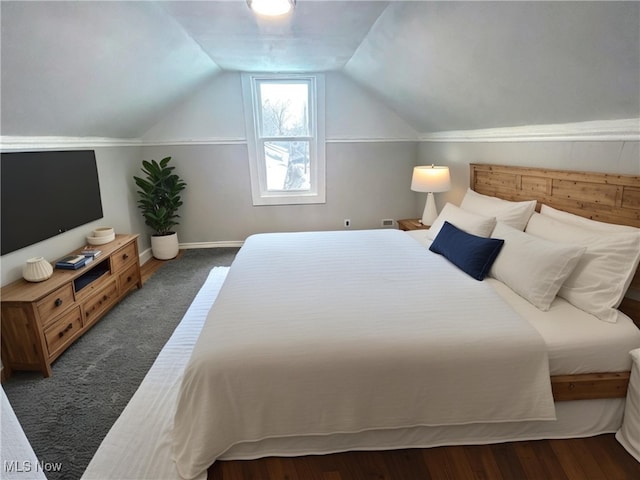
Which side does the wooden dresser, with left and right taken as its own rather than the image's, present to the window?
left

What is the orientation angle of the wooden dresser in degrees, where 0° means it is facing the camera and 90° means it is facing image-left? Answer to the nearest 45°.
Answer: approximately 315°

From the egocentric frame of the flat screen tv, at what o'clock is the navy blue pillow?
The navy blue pillow is roughly at 12 o'clock from the flat screen tv.

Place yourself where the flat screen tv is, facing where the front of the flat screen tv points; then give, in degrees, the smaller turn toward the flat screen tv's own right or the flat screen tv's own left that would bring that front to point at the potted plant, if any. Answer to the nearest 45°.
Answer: approximately 90° to the flat screen tv's own left

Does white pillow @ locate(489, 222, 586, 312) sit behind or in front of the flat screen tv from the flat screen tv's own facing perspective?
in front

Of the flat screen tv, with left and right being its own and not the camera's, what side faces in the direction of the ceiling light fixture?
front

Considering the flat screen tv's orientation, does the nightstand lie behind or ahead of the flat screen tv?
ahead

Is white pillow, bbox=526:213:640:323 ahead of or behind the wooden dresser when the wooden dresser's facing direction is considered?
ahead

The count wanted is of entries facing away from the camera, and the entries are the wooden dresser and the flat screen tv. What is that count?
0

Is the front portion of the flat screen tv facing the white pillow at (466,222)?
yes

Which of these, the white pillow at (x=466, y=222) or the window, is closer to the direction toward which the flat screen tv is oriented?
the white pillow

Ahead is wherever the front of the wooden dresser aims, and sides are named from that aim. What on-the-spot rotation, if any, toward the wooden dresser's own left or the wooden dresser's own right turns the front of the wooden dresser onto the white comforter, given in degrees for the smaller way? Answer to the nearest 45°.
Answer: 0° — it already faces it

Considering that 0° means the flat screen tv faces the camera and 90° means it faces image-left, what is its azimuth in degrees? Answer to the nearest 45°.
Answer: approximately 315°

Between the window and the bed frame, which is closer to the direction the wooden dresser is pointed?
the bed frame

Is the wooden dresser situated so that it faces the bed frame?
yes
